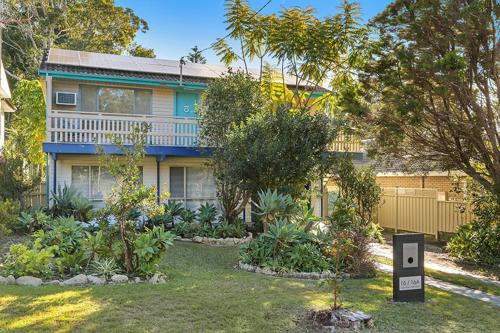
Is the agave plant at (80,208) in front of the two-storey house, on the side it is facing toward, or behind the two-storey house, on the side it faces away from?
in front

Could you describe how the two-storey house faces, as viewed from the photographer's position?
facing the viewer

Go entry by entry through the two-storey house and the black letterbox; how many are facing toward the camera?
2

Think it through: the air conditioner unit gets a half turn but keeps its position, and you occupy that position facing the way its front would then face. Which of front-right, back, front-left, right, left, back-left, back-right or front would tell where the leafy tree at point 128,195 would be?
back

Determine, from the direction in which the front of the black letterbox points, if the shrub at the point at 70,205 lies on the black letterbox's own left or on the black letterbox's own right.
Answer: on the black letterbox's own right

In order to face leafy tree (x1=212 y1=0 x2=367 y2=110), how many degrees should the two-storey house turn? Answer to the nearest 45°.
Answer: approximately 90° to its left

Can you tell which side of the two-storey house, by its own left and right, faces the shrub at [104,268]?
front

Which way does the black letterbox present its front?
toward the camera

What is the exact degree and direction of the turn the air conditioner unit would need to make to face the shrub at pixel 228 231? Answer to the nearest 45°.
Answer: approximately 45° to its left

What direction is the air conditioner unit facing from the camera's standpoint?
toward the camera

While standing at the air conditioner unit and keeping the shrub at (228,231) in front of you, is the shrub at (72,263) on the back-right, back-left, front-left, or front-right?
front-right
